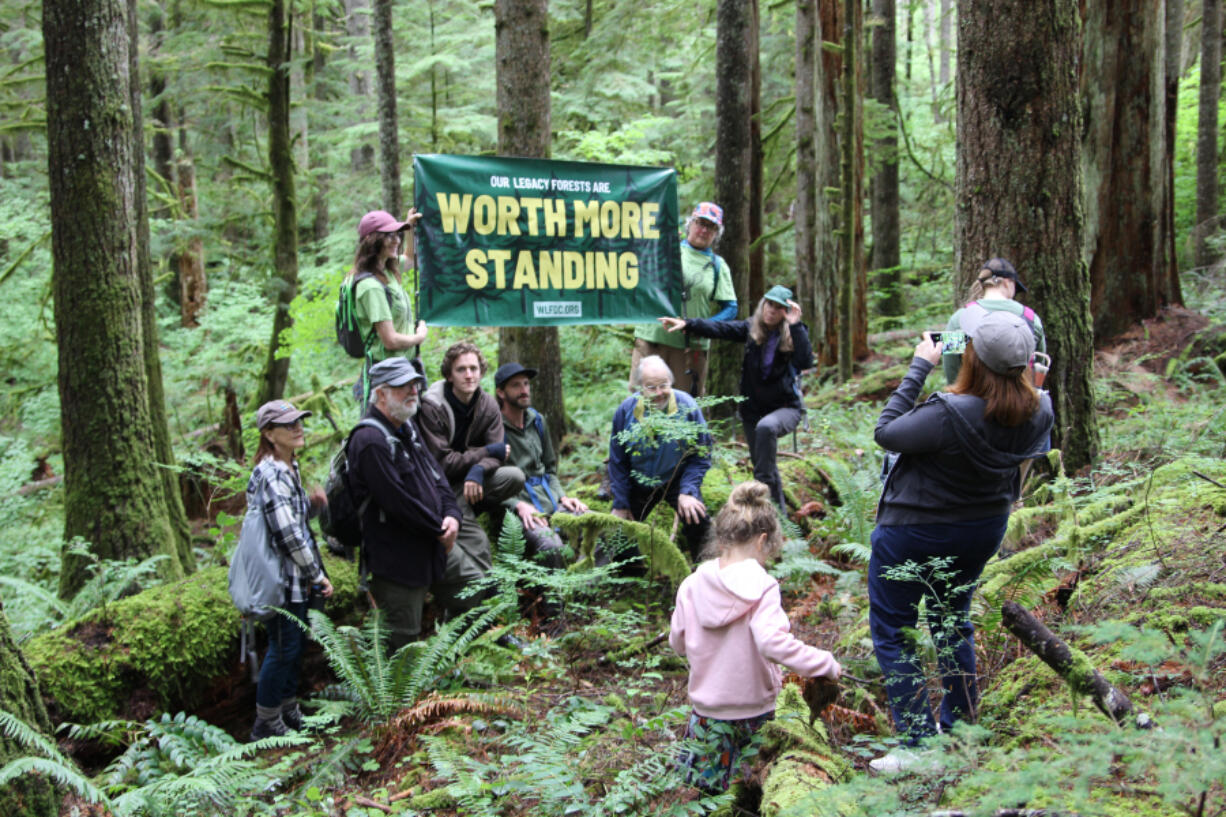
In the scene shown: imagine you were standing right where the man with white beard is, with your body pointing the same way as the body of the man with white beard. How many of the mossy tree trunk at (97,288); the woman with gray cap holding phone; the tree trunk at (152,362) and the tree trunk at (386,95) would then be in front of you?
1

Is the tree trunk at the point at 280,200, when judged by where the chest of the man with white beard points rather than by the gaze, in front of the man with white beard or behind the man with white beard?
behind

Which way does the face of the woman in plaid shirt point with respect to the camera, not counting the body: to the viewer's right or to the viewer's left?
to the viewer's right

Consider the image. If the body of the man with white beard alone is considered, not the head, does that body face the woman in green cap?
no

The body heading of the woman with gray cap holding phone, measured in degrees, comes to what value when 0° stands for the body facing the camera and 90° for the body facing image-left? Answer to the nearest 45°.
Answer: approximately 135°

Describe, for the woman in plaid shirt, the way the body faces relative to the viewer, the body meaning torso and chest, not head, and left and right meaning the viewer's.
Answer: facing to the right of the viewer

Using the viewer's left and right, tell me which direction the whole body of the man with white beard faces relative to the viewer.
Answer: facing the viewer and to the right of the viewer

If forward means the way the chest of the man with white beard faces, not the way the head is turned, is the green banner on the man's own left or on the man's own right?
on the man's own left

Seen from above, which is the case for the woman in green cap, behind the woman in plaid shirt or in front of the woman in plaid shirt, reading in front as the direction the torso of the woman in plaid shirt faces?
in front

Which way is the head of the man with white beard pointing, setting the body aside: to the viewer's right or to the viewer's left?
to the viewer's right
